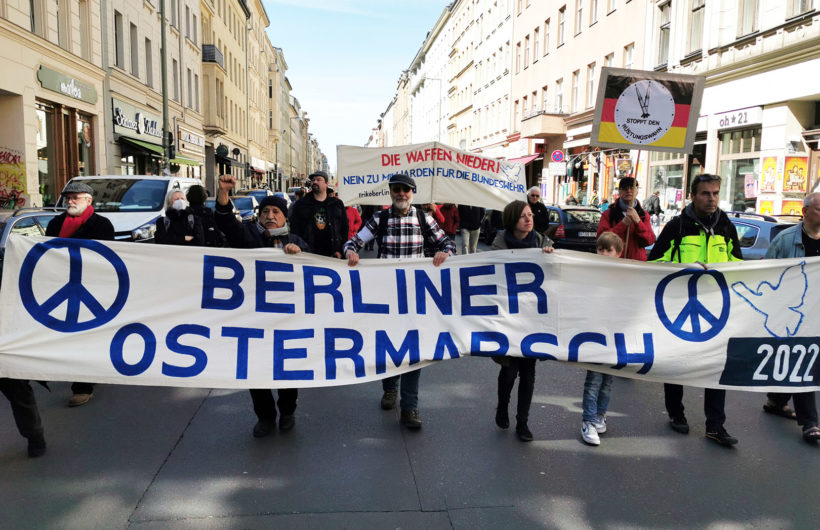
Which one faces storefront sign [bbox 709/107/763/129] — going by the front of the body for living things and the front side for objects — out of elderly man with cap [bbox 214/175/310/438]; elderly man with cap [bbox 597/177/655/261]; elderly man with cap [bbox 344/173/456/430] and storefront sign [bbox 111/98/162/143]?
storefront sign [bbox 111/98/162/143]

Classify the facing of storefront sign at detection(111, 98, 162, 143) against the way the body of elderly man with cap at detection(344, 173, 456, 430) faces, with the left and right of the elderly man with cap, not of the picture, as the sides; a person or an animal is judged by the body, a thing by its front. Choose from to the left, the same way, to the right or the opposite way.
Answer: to the left

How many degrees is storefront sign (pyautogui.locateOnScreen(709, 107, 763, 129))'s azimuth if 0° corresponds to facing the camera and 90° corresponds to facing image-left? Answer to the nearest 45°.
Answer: approximately 45°

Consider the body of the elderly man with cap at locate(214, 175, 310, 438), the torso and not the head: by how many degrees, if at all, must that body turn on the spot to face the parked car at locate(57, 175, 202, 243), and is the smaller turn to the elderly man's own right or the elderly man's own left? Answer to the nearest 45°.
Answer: approximately 180°

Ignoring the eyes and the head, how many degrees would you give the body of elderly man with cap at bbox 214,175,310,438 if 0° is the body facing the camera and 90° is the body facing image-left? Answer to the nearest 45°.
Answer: approximately 0°

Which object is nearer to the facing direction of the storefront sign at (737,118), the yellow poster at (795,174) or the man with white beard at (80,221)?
the man with white beard

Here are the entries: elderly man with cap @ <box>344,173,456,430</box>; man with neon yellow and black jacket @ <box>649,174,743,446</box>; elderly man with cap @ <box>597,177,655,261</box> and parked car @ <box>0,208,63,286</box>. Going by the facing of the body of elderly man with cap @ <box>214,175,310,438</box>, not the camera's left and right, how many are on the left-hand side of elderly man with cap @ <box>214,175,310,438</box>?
3

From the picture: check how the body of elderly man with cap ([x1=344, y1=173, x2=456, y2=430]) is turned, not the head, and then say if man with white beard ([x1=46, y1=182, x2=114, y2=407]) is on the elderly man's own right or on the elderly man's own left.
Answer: on the elderly man's own right

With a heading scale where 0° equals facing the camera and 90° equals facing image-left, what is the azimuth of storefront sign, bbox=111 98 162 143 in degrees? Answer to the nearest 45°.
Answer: approximately 315°

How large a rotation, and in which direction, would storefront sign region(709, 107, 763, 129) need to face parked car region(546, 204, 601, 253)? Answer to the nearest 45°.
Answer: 0° — it already faces it
